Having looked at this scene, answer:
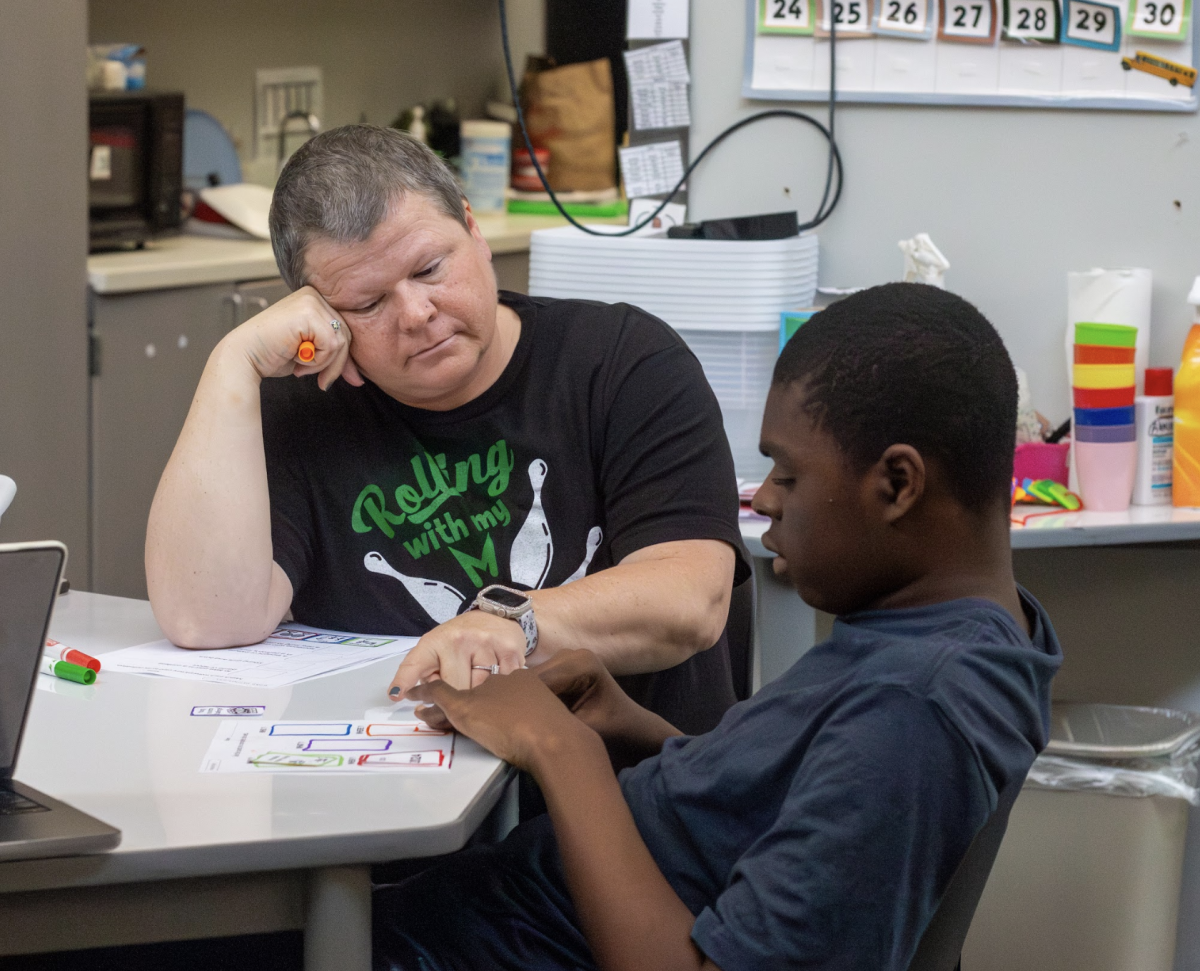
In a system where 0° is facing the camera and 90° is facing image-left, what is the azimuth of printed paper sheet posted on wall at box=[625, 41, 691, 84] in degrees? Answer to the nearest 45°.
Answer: approximately 0°

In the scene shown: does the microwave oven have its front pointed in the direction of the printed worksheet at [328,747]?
yes

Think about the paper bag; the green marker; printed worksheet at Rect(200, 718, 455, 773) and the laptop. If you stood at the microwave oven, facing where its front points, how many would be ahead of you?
3

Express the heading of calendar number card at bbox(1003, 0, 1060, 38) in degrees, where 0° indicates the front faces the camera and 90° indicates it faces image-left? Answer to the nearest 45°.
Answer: approximately 0°

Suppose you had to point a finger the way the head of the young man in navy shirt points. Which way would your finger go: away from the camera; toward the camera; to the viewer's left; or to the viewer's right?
to the viewer's left
